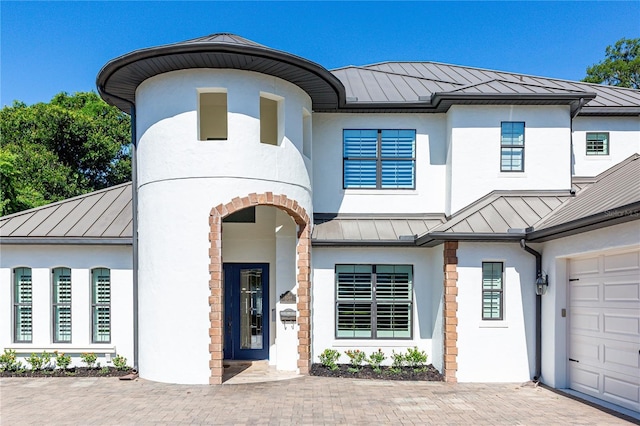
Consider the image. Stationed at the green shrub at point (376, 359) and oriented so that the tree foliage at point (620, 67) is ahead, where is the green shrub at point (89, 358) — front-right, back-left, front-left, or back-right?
back-left

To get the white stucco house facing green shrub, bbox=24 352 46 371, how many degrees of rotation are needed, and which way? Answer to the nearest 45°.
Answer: approximately 90° to its right

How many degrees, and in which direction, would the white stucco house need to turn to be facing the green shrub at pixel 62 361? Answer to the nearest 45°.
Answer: approximately 90° to its right

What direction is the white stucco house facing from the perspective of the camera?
toward the camera

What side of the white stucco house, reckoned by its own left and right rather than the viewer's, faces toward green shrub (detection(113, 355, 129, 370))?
right
